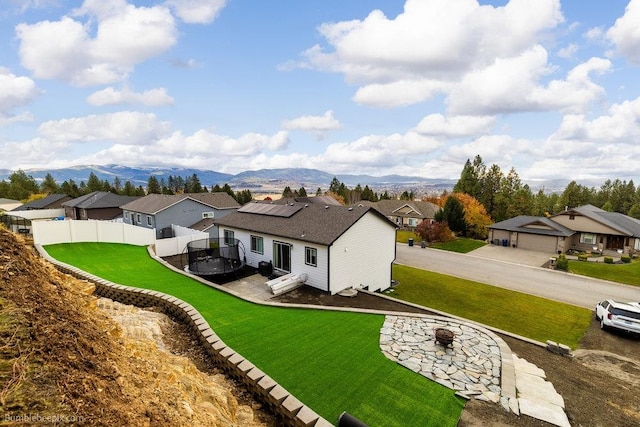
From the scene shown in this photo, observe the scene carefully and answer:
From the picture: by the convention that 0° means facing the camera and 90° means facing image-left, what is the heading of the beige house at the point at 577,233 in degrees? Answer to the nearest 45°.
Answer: approximately 45°

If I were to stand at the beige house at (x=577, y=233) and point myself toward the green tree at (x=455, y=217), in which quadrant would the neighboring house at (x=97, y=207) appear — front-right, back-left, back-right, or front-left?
front-left

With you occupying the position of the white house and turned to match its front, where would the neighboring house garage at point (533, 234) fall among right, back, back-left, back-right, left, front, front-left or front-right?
front

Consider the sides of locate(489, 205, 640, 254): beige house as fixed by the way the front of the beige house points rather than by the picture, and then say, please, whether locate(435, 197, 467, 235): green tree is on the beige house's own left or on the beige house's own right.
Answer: on the beige house's own right

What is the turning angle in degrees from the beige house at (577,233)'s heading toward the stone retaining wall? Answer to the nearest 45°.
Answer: approximately 45° to its left

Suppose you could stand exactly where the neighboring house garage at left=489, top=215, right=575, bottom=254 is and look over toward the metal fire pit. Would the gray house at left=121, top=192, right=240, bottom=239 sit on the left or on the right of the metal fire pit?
right

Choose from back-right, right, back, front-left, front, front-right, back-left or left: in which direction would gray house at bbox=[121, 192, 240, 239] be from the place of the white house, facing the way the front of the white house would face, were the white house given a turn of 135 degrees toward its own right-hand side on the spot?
back-right

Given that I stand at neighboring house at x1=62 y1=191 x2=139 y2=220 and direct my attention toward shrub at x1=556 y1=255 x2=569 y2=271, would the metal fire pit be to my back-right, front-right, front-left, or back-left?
front-right

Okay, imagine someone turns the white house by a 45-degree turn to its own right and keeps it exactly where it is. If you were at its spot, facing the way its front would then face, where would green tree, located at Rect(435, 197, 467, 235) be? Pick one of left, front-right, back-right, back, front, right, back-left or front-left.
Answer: front-left

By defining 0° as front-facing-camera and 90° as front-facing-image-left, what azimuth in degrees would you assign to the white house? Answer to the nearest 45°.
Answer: approximately 225°
